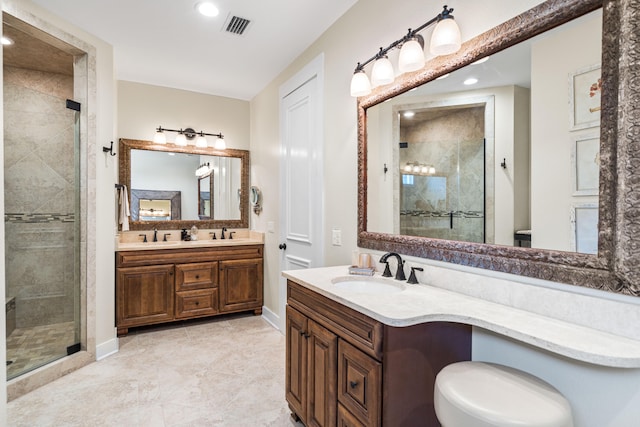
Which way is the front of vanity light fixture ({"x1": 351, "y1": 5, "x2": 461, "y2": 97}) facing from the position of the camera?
facing the viewer and to the left of the viewer

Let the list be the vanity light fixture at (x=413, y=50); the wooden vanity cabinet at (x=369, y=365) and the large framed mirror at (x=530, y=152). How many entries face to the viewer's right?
0

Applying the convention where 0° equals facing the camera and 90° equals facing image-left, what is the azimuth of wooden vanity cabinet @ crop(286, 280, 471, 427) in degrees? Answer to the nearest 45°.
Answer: approximately 45°

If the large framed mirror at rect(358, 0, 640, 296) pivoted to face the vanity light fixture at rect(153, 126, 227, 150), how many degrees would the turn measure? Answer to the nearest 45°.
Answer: approximately 45° to its right

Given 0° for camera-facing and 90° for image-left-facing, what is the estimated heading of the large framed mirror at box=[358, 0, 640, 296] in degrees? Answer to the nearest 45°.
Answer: approximately 45°

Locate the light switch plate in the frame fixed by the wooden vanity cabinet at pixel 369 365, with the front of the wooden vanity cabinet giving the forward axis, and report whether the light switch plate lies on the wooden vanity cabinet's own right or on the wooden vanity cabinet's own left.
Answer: on the wooden vanity cabinet's own right

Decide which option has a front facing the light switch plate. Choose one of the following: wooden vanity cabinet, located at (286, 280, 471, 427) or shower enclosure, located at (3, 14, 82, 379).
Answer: the shower enclosure

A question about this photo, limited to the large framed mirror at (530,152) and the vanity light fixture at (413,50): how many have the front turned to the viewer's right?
0

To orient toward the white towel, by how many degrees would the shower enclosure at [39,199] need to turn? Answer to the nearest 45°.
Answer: approximately 45° to its left

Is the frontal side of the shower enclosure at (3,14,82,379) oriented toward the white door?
yes

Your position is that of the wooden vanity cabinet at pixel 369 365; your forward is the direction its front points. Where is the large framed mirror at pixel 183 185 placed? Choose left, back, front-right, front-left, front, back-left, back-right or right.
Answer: right
